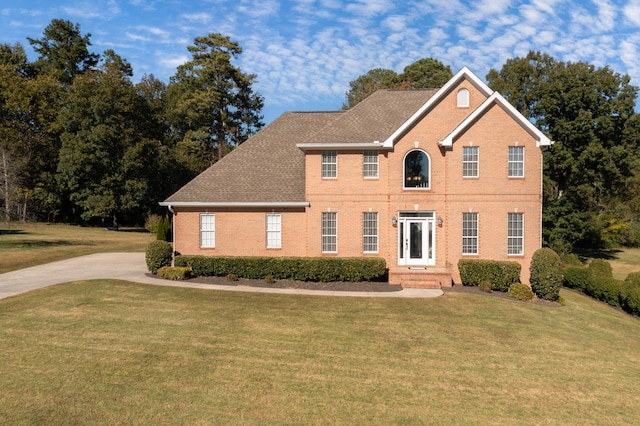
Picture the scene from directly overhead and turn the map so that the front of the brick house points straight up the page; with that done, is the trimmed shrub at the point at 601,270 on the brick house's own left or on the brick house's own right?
on the brick house's own left

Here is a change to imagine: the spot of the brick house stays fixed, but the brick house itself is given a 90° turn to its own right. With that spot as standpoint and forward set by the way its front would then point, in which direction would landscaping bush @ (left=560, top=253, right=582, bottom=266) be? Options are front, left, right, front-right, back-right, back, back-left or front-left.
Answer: back-right

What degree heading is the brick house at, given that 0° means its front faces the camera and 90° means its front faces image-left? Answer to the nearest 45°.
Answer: approximately 0°

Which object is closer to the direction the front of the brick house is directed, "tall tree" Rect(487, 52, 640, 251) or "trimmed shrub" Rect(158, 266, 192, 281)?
the trimmed shrub

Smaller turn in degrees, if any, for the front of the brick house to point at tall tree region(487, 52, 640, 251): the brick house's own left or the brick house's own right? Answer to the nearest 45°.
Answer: approximately 135° to the brick house's own left

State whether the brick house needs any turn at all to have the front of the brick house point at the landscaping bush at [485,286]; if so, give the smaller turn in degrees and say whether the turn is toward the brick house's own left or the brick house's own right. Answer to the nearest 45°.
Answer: approximately 45° to the brick house's own left

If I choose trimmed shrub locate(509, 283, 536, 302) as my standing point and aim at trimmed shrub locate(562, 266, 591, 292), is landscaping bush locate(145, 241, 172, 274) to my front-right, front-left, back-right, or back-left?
back-left

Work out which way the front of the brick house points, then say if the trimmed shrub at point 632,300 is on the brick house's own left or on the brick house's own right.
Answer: on the brick house's own left

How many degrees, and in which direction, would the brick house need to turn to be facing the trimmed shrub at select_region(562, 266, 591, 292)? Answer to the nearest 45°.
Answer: approximately 135° to its left
